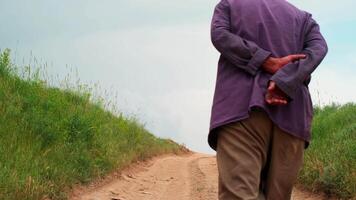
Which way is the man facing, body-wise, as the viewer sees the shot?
away from the camera
